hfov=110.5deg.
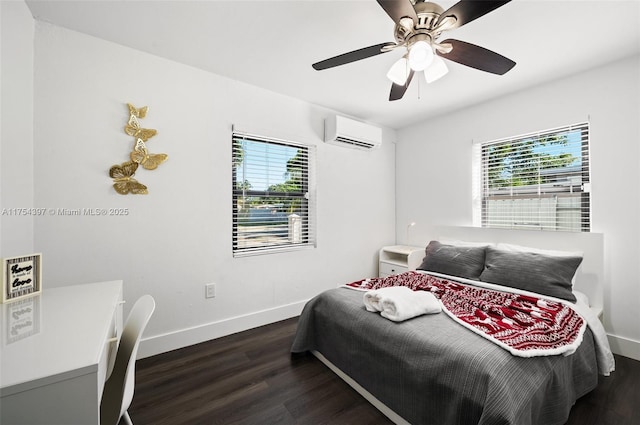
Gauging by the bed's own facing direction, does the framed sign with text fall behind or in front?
in front

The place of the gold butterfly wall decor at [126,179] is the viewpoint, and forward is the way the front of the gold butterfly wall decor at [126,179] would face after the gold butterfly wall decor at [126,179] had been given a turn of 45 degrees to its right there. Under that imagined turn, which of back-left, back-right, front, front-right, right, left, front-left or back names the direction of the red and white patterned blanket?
left

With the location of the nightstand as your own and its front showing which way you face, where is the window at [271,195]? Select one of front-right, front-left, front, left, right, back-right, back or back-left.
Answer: front

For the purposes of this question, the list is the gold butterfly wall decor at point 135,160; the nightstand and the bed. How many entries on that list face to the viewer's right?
0

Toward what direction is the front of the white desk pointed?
to the viewer's right

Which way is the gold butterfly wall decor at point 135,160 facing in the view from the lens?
facing the viewer

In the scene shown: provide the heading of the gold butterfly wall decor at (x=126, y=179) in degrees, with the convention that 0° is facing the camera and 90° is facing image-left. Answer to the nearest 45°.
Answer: approximately 0°

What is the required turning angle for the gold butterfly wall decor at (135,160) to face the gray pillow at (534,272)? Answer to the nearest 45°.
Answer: approximately 45° to its left

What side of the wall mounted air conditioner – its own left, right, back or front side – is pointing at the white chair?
right

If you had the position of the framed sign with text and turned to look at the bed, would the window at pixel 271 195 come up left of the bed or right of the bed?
left

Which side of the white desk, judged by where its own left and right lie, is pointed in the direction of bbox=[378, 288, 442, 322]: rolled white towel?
front

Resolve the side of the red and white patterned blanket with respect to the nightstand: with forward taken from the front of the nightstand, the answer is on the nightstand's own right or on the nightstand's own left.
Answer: on the nightstand's own left

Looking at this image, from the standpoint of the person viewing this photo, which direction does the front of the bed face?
facing the viewer and to the left of the viewer

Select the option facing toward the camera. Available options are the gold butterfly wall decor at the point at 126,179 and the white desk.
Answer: the gold butterfly wall decor
